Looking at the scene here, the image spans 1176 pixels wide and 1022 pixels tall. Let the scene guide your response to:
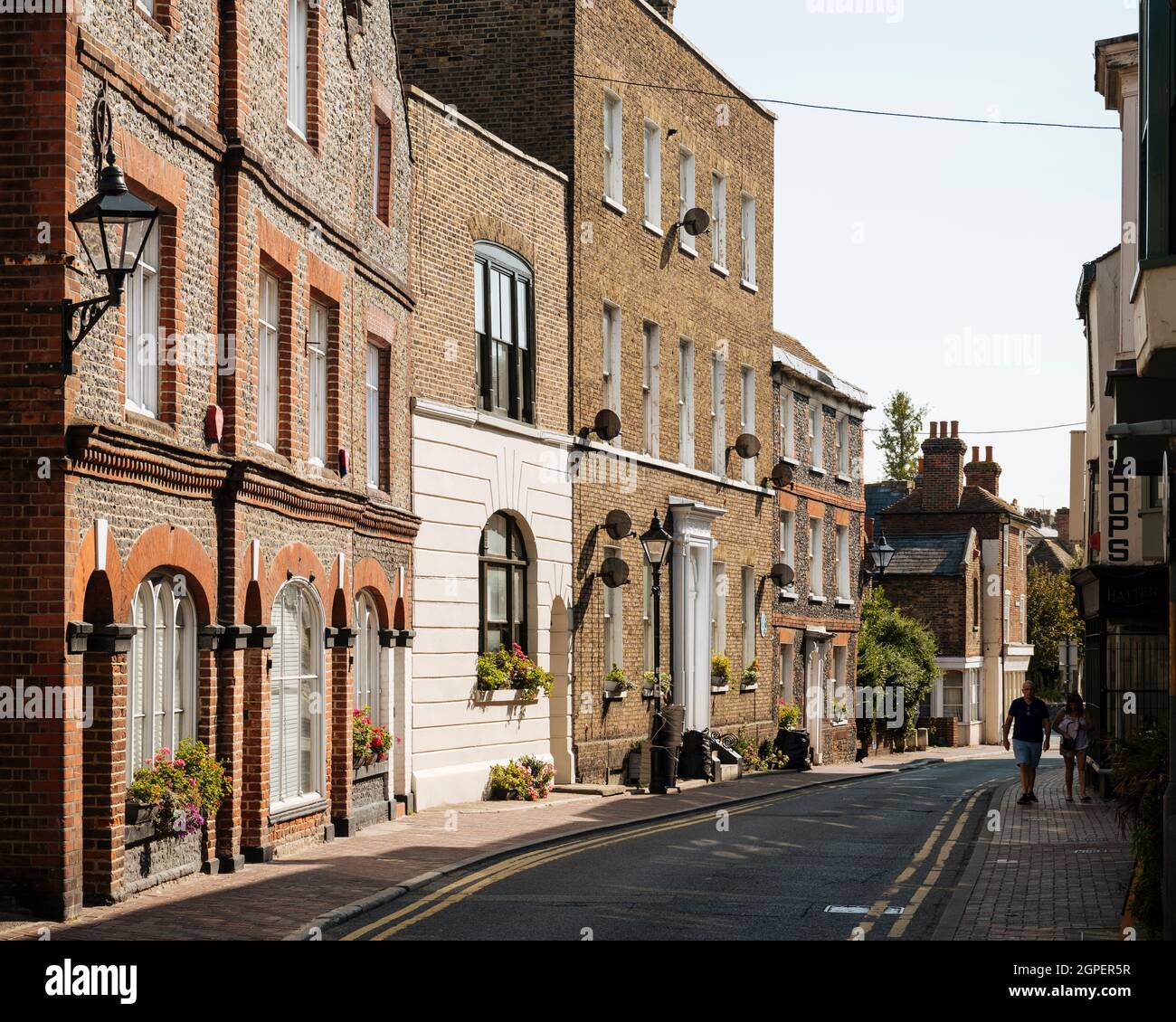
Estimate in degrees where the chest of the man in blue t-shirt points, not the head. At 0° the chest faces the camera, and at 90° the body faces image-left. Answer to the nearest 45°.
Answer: approximately 0°

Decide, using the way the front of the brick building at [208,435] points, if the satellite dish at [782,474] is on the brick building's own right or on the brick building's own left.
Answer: on the brick building's own left

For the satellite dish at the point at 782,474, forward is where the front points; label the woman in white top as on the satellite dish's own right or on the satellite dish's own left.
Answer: on the satellite dish's own right

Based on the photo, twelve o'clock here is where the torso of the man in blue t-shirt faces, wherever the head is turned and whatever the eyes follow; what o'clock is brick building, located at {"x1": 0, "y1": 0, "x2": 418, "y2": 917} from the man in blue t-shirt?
The brick building is roughly at 1 o'clock from the man in blue t-shirt.
